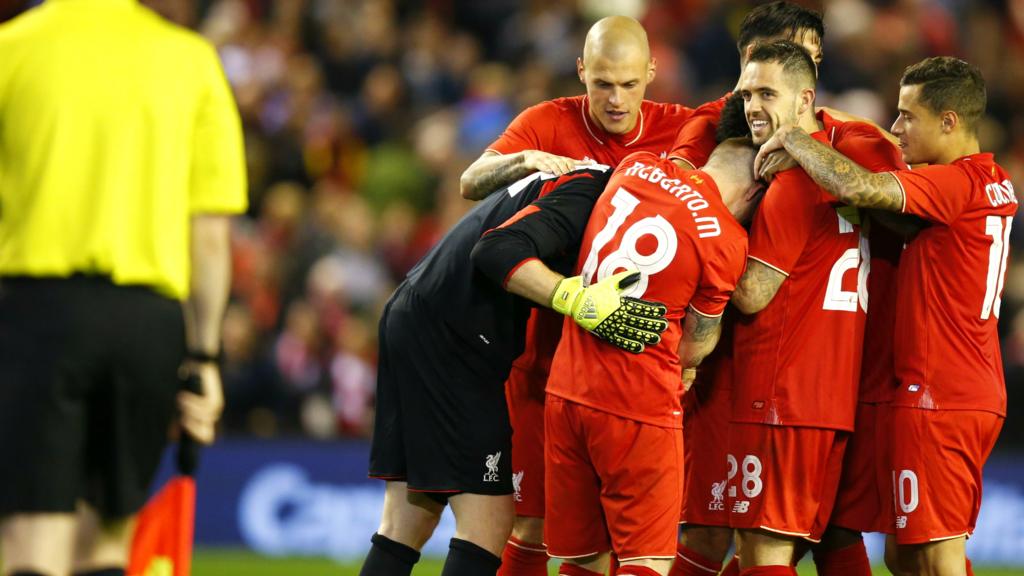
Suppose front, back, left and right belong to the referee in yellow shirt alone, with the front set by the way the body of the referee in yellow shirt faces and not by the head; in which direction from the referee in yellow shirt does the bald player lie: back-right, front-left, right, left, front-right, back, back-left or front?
front-right

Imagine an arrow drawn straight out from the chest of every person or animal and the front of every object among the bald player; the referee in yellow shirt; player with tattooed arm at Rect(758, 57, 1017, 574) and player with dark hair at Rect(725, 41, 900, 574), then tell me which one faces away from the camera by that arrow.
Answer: the referee in yellow shirt

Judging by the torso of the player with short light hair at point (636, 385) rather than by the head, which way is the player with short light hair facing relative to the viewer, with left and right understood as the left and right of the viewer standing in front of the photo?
facing away from the viewer and to the right of the viewer

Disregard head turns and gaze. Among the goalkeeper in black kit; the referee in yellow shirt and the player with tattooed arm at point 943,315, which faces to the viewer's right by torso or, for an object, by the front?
the goalkeeper in black kit

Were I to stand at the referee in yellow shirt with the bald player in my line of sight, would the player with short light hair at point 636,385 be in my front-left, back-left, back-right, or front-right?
front-right

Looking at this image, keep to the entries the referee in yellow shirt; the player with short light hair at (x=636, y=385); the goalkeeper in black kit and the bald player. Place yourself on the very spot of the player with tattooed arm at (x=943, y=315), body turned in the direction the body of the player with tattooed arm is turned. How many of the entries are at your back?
0

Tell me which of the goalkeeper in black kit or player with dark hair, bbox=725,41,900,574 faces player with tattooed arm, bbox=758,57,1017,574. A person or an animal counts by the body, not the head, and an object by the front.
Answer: the goalkeeper in black kit

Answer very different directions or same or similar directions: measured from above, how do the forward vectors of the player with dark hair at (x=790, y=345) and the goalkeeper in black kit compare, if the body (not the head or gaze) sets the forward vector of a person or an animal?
very different directions

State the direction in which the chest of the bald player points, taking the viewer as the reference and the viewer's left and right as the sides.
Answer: facing the viewer

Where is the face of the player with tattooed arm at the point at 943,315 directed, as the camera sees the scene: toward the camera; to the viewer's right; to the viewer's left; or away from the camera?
to the viewer's left

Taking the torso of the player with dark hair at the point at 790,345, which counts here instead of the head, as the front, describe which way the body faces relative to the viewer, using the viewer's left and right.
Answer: facing to the left of the viewer

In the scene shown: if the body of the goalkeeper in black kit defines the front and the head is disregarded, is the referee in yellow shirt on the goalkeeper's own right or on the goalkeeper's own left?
on the goalkeeper's own right

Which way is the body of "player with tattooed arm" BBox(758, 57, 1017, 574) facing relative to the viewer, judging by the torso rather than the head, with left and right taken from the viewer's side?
facing to the left of the viewer

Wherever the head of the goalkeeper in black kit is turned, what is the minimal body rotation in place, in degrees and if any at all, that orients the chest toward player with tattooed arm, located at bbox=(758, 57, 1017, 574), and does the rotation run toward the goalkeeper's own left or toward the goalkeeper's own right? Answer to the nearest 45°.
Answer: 0° — they already face them

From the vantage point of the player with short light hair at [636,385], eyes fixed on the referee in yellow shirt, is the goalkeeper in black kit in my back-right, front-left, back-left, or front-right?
front-right

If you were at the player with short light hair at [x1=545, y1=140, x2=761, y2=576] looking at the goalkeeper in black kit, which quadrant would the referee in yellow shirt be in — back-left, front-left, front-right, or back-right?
front-left

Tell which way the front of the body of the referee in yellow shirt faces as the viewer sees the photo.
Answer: away from the camera

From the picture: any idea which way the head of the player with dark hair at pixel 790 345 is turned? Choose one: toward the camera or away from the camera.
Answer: toward the camera
